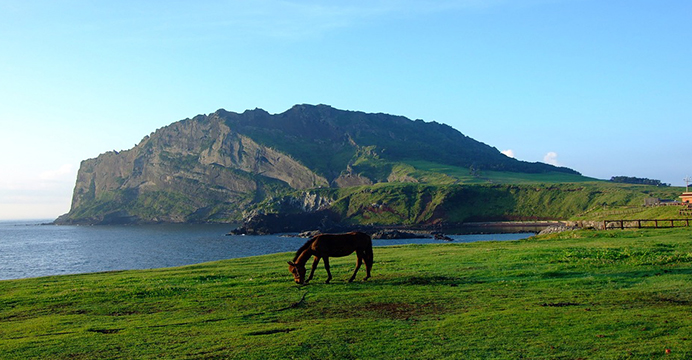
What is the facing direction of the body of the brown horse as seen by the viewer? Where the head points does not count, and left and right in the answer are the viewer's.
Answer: facing to the left of the viewer
